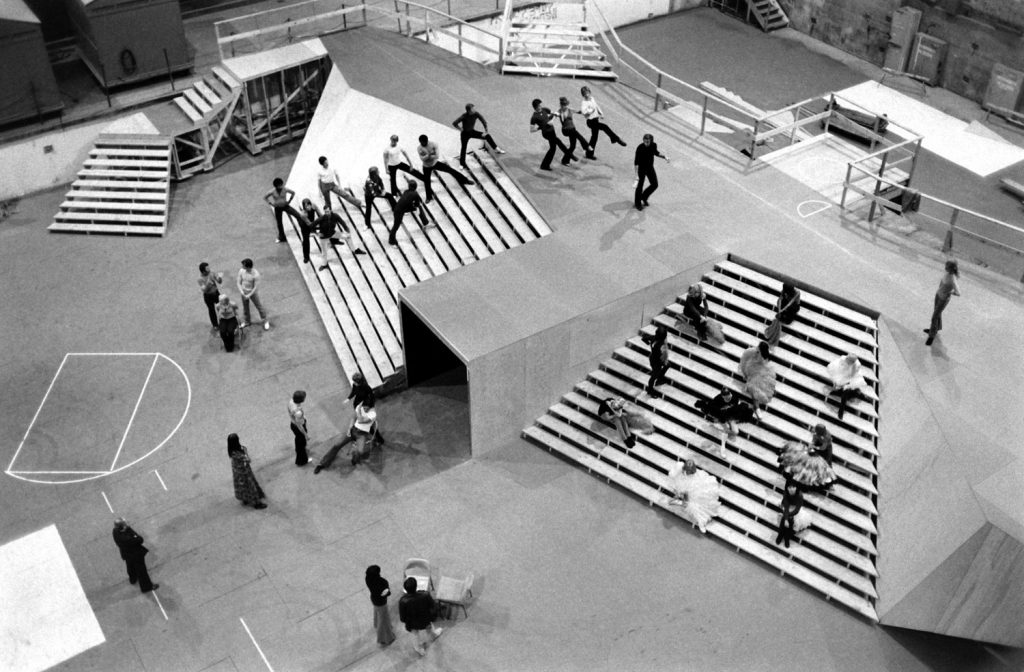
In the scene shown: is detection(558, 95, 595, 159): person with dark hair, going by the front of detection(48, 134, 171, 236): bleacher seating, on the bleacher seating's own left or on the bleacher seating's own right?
on the bleacher seating's own left

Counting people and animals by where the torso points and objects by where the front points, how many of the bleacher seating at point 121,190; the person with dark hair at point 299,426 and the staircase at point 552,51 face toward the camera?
2

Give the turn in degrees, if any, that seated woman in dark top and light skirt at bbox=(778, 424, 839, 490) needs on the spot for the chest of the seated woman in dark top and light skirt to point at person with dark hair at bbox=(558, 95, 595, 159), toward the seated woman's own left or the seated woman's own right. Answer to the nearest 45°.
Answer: approximately 90° to the seated woman's own right

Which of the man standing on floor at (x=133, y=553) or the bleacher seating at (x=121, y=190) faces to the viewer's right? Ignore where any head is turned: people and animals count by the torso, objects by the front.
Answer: the man standing on floor

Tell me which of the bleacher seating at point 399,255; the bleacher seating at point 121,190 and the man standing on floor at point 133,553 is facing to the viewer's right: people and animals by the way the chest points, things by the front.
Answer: the man standing on floor

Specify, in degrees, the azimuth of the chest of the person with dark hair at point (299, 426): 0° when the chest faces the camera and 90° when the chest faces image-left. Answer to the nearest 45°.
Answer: approximately 225°

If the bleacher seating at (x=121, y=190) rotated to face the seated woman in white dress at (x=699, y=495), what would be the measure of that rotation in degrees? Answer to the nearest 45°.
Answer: approximately 45° to its left

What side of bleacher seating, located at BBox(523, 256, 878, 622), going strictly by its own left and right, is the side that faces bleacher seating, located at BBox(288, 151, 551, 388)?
right
